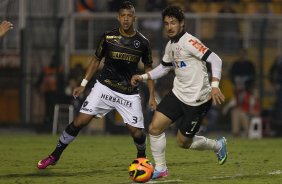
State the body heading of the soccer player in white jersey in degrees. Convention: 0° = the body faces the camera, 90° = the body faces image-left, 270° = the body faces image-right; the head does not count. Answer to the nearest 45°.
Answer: approximately 45°

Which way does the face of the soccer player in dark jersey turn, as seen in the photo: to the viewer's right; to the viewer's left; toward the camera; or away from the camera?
toward the camera

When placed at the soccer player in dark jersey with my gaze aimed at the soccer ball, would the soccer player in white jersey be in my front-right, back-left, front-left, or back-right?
front-left

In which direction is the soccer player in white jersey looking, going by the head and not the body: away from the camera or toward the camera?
toward the camera

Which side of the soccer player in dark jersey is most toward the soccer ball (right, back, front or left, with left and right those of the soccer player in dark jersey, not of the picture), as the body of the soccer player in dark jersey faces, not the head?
front

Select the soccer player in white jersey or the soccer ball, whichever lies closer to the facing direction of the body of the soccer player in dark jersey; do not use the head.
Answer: the soccer ball

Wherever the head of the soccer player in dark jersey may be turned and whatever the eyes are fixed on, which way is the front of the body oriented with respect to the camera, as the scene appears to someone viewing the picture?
toward the camera

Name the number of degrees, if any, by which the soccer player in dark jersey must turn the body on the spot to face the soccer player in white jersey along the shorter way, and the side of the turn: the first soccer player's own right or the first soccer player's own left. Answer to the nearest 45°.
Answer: approximately 45° to the first soccer player's own left

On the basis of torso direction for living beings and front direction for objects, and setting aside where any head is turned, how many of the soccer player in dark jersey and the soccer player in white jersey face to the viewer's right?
0
